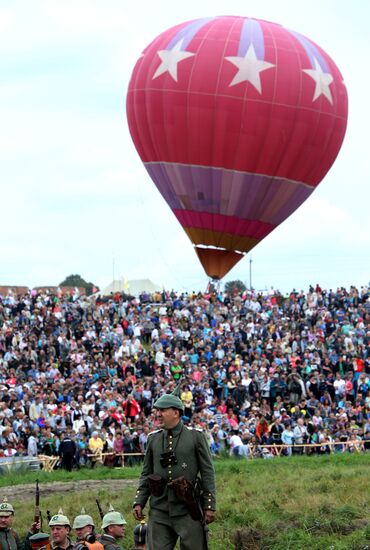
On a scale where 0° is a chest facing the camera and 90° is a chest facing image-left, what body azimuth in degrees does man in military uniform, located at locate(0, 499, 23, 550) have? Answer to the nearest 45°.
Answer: approximately 0°

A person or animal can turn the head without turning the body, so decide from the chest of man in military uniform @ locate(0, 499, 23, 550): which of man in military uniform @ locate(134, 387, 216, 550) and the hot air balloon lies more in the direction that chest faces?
the man in military uniform

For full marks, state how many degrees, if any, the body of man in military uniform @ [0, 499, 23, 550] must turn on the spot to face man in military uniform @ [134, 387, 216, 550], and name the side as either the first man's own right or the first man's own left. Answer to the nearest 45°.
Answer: approximately 45° to the first man's own left
